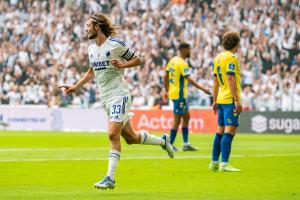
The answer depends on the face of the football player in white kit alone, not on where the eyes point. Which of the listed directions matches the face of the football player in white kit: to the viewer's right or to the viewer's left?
to the viewer's left
